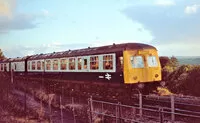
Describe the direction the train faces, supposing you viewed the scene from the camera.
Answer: facing the viewer and to the right of the viewer
